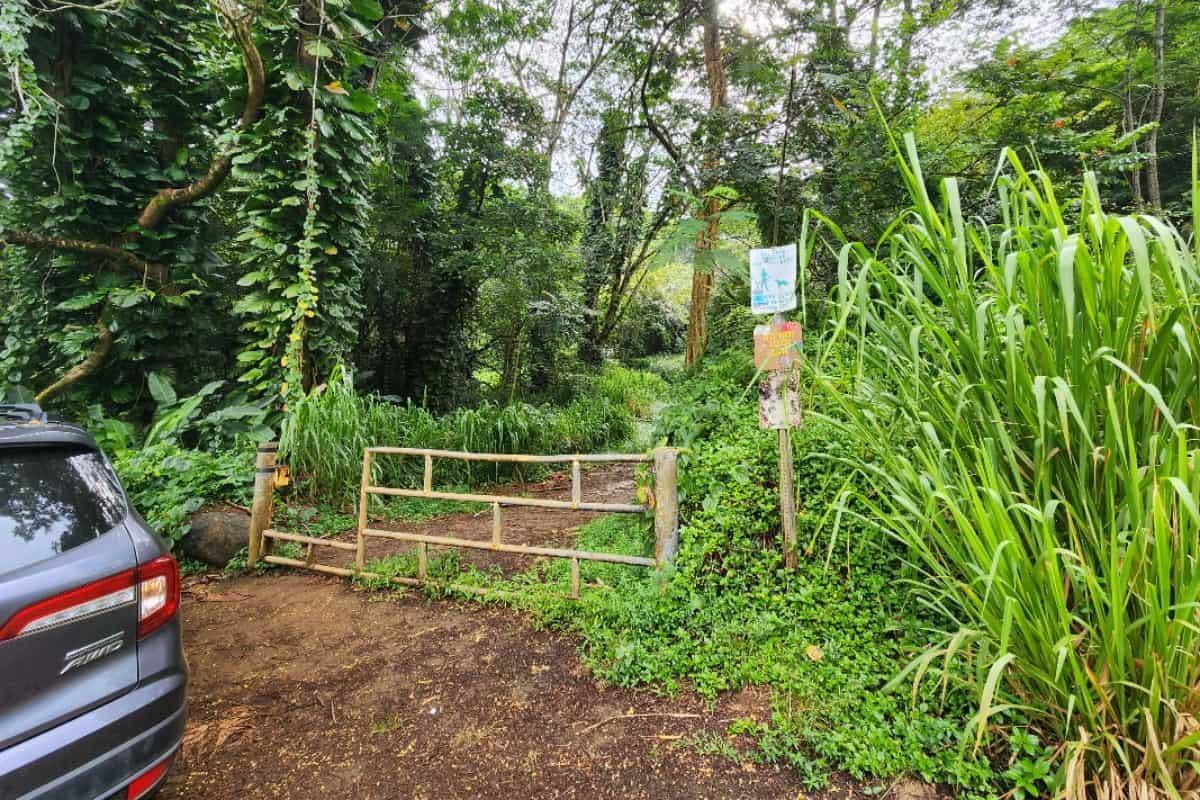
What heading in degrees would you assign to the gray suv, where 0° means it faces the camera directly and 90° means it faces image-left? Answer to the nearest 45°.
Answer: approximately 135°

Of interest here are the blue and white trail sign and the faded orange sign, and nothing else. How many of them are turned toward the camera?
2

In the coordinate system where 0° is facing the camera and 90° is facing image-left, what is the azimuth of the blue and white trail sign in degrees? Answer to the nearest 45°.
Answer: approximately 0°

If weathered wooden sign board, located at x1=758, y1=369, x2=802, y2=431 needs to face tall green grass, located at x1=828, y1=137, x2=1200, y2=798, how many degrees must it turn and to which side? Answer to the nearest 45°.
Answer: approximately 45° to its left

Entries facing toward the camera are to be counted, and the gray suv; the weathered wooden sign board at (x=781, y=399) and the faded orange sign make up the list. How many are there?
2

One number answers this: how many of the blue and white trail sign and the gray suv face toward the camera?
1

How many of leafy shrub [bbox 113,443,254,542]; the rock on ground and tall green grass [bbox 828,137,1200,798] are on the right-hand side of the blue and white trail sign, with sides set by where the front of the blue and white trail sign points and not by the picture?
2

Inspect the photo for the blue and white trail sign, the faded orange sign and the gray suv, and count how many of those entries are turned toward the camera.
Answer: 2

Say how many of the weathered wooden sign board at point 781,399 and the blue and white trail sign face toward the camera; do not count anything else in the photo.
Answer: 2

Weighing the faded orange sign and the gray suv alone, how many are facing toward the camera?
1

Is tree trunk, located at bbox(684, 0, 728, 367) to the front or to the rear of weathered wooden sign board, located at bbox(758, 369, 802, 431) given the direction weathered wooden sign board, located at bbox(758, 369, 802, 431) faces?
to the rear
